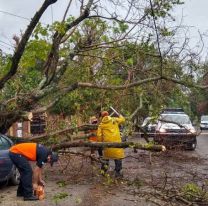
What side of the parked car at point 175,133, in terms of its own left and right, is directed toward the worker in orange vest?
front

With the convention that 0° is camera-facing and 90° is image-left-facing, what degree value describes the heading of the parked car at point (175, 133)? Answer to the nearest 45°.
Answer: approximately 0°

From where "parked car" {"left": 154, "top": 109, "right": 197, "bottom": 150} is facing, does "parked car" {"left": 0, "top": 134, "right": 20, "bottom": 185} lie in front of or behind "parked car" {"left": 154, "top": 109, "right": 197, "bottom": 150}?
in front

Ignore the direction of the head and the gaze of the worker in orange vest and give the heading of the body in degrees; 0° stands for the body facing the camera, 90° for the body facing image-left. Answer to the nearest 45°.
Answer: approximately 270°

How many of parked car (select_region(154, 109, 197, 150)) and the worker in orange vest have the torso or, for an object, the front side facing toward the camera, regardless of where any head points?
1

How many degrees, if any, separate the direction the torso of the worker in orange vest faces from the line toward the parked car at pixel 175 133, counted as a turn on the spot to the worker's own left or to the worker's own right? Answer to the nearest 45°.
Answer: approximately 45° to the worker's own left

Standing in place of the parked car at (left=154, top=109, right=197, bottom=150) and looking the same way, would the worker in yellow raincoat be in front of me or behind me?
in front

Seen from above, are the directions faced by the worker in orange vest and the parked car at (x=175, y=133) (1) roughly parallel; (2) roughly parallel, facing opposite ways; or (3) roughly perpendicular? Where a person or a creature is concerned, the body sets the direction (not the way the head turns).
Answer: roughly perpendicular

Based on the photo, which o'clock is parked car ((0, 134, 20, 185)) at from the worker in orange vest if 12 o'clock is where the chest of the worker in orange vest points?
The parked car is roughly at 8 o'clock from the worker in orange vest.
